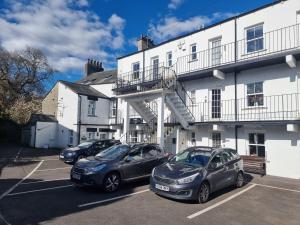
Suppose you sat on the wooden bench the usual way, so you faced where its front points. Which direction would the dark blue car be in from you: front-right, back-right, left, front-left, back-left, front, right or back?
front-right

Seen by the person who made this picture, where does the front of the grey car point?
facing the viewer and to the left of the viewer

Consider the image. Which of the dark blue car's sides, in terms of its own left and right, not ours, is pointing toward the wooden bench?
left

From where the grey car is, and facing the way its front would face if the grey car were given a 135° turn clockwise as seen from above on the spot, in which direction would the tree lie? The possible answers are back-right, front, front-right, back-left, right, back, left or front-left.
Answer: front-left

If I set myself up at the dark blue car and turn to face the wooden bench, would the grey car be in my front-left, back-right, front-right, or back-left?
front-right

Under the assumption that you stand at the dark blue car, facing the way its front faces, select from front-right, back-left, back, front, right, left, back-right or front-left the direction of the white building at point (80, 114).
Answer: back-right

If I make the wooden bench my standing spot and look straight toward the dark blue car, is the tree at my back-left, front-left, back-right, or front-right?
front-right

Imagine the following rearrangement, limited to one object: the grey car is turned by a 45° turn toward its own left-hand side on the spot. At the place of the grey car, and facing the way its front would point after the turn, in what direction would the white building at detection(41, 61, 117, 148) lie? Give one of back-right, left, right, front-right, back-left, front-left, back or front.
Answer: back-right

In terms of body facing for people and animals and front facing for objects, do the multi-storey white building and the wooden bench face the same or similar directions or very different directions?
same or similar directions

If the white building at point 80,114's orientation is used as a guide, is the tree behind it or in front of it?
behind

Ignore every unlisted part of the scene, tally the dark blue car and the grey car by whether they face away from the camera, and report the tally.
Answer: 0

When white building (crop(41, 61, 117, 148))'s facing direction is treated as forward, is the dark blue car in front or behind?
in front

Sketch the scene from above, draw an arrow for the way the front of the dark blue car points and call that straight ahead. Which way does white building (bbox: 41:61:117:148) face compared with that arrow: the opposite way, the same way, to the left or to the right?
to the left

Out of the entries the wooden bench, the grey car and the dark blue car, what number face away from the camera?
0

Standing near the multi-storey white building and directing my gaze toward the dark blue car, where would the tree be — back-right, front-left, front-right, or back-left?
front-right

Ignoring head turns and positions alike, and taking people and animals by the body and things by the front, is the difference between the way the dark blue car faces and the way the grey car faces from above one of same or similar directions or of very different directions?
same or similar directions
